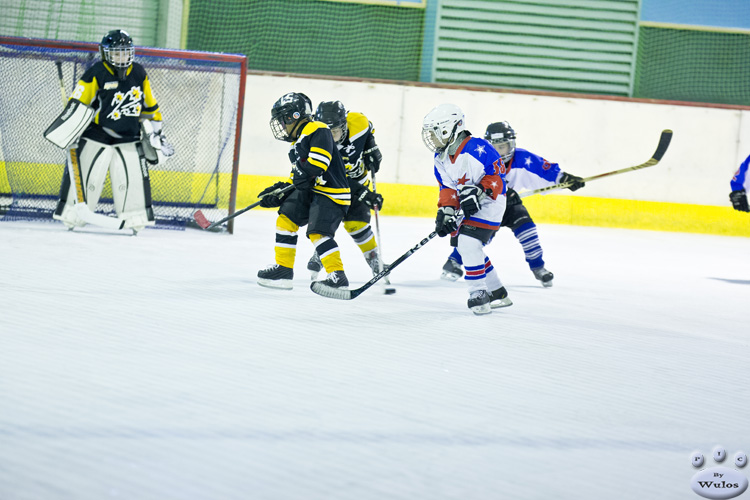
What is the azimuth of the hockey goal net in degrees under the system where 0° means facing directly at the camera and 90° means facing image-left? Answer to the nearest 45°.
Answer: approximately 0°

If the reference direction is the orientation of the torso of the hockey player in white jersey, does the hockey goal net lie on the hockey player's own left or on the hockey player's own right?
on the hockey player's own right

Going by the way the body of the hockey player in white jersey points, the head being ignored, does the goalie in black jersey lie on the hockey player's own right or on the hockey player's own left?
on the hockey player's own right

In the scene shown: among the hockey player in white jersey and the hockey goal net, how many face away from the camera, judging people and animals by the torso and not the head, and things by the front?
0

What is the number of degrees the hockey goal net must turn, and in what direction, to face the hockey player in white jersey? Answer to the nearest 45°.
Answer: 0° — it already faces them

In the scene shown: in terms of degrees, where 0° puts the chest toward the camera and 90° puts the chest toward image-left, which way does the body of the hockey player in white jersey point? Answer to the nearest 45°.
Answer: approximately 45°

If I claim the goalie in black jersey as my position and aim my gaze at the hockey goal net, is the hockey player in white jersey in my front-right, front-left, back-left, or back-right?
back-right
